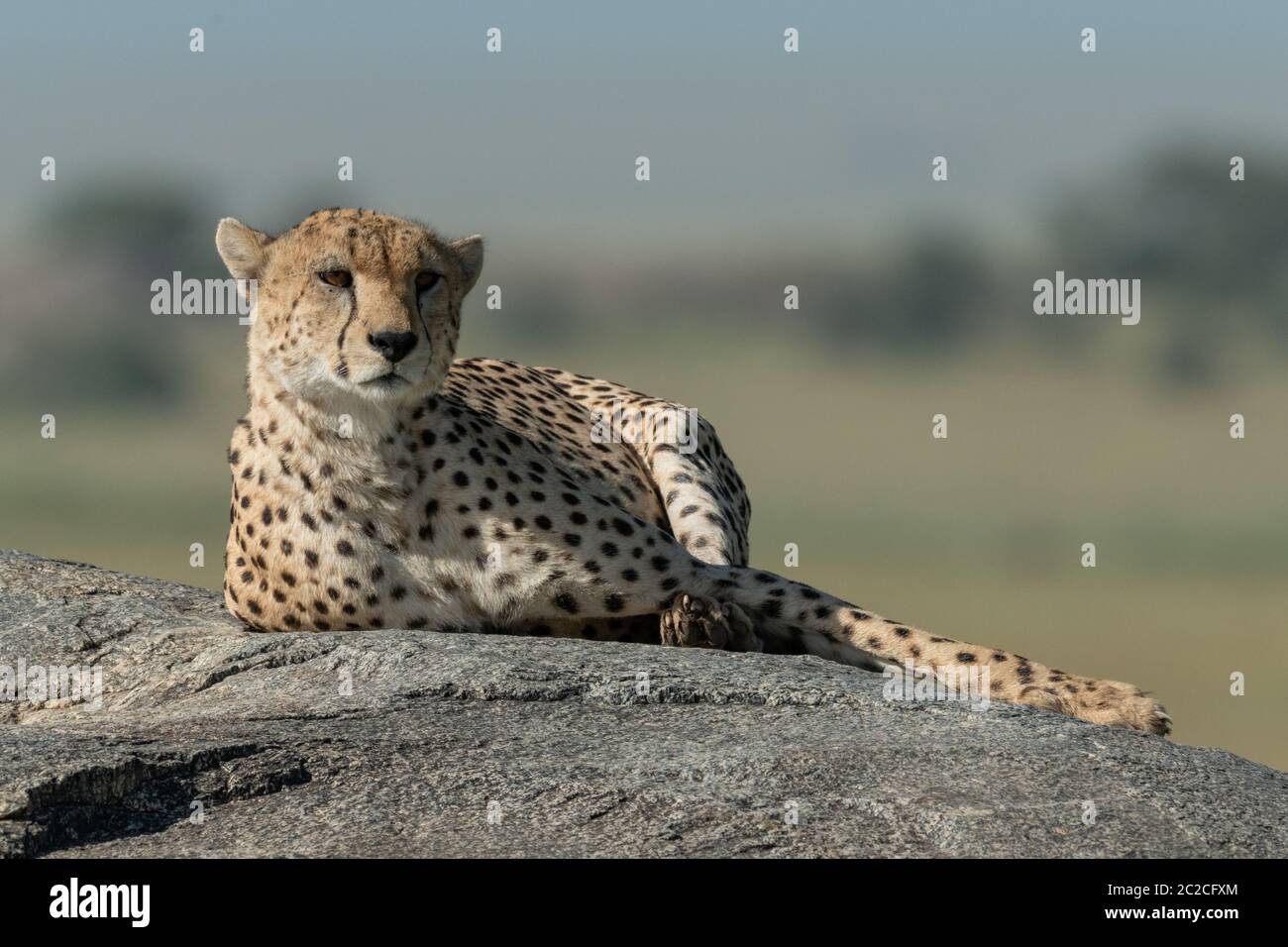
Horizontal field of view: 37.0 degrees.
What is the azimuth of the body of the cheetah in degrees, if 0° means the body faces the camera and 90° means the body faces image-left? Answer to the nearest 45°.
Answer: approximately 45°
